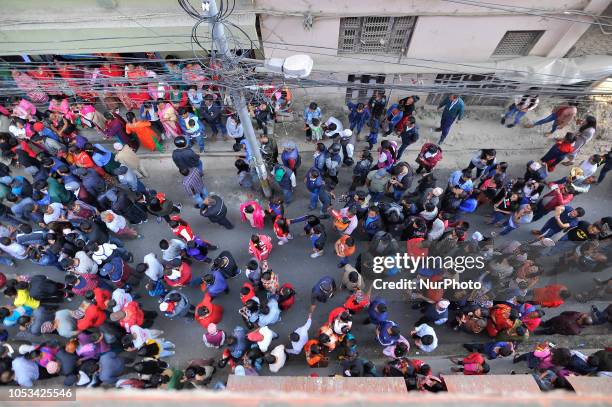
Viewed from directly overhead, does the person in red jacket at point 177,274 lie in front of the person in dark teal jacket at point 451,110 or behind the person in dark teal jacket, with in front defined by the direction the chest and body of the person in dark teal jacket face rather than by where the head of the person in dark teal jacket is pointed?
in front

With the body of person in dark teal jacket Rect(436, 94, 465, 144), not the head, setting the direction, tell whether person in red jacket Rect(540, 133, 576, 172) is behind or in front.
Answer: behind

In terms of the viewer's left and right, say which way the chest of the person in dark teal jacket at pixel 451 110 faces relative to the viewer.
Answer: facing the viewer and to the left of the viewer

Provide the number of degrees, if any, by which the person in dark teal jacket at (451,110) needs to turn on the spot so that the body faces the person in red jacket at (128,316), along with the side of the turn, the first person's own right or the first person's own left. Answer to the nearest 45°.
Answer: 0° — they already face them

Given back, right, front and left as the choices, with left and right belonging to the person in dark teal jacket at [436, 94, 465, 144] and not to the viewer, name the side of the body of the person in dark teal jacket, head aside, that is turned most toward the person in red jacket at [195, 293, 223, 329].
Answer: front

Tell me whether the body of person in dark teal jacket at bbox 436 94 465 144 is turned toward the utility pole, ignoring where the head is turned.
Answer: yes

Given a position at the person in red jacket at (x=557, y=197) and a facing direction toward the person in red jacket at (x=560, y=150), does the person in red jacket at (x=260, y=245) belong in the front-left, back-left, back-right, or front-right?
back-left
